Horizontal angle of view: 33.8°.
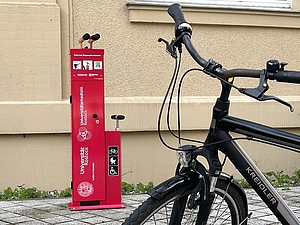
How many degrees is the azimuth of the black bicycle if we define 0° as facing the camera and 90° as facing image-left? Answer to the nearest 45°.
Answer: approximately 45°

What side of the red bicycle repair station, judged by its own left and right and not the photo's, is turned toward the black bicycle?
front

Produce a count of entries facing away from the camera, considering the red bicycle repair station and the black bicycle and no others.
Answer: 0

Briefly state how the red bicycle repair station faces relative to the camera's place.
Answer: facing the viewer

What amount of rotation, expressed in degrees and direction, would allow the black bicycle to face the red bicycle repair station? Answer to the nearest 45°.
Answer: approximately 90° to its right
